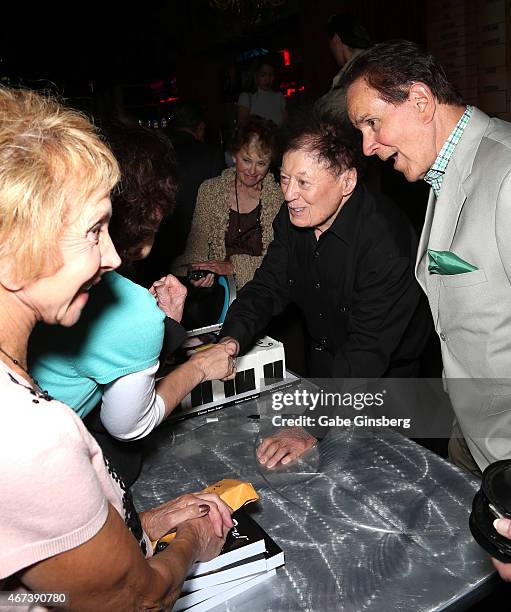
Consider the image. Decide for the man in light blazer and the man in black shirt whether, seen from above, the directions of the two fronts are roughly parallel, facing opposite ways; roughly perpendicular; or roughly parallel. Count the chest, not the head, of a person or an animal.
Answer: roughly parallel

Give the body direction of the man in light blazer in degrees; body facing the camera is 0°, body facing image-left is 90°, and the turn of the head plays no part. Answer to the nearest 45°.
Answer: approximately 45°

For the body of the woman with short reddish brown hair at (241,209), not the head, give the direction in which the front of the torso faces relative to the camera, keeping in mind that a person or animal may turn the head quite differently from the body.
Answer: toward the camera

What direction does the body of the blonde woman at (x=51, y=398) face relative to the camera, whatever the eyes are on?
to the viewer's right

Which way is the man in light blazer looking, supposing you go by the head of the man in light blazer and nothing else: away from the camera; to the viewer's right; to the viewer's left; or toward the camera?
to the viewer's left

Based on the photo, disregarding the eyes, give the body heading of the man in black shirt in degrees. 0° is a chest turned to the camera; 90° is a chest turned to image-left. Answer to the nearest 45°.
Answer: approximately 45°

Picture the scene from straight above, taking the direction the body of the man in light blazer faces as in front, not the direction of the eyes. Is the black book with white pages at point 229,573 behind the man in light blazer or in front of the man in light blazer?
in front

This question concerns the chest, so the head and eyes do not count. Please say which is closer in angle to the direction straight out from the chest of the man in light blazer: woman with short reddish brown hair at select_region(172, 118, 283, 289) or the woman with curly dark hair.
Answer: the woman with curly dark hair

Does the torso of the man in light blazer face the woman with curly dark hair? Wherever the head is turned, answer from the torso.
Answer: yes

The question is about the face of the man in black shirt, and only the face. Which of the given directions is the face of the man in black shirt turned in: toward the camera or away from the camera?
toward the camera

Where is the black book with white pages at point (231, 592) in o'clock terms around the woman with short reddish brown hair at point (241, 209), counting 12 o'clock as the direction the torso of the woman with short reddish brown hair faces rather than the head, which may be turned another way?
The black book with white pages is roughly at 12 o'clock from the woman with short reddish brown hair.

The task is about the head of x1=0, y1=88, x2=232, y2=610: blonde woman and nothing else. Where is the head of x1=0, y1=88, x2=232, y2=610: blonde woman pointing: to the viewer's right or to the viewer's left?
to the viewer's right
